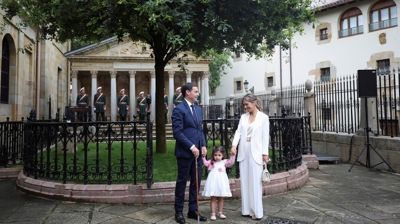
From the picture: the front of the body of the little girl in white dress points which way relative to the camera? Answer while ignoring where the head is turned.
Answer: toward the camera

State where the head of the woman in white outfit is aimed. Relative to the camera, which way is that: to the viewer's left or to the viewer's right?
to the viewer's left

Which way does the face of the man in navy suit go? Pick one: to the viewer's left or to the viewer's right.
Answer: to the viewer's right

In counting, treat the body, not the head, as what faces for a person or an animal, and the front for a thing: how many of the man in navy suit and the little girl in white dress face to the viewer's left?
0

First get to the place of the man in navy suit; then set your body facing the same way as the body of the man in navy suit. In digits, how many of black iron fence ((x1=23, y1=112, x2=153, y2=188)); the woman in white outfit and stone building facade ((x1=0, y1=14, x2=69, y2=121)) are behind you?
2

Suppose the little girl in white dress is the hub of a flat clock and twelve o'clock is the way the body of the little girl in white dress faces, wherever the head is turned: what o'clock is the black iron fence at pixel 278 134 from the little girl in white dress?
The black iron fence is roughly at 7 o'clock from the little girl in white dress.

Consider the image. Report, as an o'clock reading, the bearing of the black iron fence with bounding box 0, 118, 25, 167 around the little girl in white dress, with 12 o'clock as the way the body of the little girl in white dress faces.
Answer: The black iron fence is roughly at 4 o'clock from the little girl in white dress.

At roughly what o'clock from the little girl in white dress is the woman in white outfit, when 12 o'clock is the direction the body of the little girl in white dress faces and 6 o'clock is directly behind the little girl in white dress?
The woman in white outfit is roughly at 9 o'clock from the little girl in white dress.

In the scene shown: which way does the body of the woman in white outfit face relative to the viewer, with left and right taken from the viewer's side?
facing the viewer and to the left of the viewer
